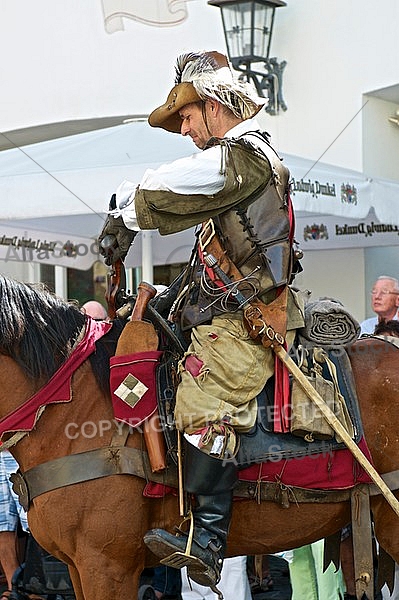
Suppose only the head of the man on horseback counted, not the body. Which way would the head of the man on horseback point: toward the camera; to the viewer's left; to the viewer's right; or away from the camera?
to the viewer's left

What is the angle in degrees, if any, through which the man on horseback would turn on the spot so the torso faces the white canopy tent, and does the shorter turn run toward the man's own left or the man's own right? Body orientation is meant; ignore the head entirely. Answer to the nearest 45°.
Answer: approximately 90° to the man's own right

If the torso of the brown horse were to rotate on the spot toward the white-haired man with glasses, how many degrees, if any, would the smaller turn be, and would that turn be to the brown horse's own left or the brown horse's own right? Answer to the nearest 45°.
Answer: approximately 135° to the brown horse's own right

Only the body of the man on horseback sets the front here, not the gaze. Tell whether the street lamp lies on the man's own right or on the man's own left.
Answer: on the man's own right

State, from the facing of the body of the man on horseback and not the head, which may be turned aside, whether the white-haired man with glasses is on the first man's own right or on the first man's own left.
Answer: on the first man's own right

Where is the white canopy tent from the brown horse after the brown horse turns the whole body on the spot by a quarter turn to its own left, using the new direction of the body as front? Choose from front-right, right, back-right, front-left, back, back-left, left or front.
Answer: back

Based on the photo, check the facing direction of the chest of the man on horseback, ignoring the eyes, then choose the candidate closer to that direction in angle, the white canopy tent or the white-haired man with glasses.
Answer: the white canopy tent

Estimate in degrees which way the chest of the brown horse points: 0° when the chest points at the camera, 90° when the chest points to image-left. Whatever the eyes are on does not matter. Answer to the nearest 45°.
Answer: approximately 90°

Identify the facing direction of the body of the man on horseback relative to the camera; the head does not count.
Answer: to the viewer's left
